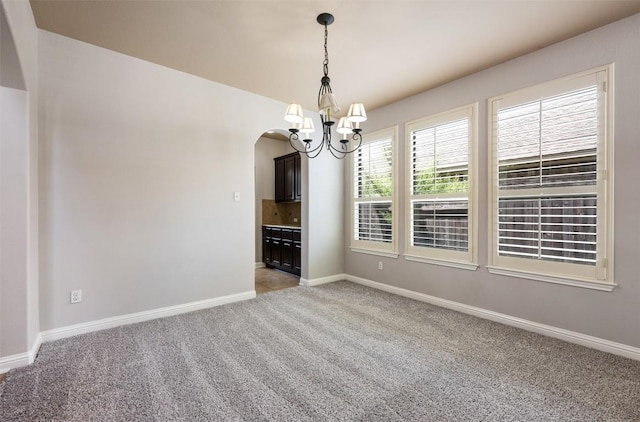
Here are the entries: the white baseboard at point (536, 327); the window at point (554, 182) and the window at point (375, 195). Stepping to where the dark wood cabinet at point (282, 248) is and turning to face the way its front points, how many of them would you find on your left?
3

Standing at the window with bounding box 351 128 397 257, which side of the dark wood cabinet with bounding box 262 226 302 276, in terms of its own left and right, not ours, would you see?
left

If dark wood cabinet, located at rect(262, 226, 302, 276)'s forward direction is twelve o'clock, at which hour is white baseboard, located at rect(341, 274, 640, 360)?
The white baseboard is roughly at 9 o'clock from the dark wood cabinet.

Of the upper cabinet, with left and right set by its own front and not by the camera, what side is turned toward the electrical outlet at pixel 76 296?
front

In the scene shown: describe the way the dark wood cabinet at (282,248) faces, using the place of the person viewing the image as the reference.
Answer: facing the viewer and to the left of the viewer

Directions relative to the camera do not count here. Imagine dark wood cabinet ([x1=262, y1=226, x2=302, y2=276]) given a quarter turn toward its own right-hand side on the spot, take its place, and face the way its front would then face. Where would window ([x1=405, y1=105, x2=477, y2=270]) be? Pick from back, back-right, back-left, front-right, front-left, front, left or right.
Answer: back

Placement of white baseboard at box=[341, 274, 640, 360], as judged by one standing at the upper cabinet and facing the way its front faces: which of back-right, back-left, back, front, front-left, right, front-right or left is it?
left

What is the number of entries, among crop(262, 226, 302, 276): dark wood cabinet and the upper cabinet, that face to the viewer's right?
0

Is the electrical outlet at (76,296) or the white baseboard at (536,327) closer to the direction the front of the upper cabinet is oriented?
the electrical outlet

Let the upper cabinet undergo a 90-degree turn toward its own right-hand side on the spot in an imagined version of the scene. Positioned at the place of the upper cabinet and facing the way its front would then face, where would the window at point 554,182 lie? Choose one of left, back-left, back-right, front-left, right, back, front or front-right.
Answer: back

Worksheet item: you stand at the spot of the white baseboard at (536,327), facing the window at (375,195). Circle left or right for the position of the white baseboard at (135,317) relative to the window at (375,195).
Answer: left

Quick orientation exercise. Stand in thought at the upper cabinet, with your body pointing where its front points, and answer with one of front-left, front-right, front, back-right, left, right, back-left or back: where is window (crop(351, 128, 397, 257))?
left

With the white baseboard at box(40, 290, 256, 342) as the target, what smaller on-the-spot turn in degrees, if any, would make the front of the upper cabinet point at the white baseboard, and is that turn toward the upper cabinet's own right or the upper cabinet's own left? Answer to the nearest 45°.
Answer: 0° — it already faces it
